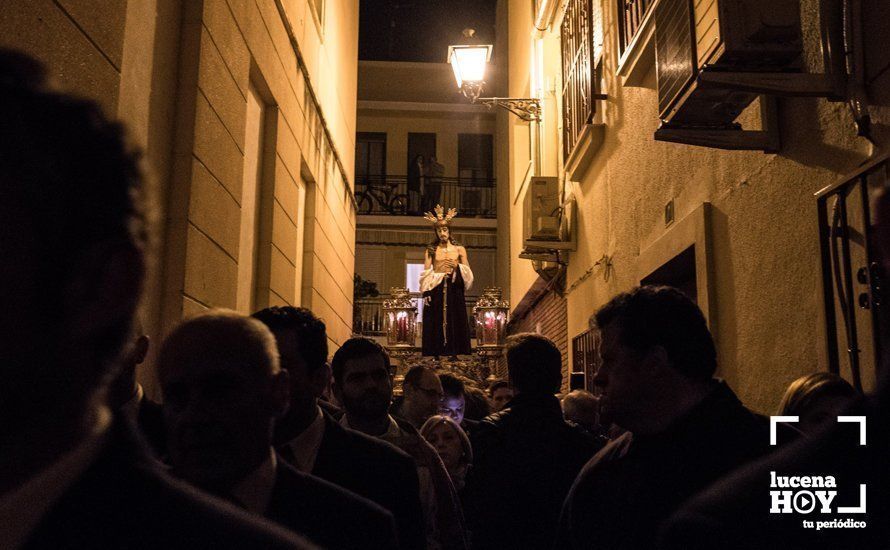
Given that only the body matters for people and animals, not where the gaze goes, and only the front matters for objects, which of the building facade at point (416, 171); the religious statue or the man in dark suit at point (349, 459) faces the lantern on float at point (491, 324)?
the building facade

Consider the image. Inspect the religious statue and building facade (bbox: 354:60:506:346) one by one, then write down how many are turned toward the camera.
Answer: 2

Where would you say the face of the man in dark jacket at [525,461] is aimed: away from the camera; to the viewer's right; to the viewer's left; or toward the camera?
away from the camera

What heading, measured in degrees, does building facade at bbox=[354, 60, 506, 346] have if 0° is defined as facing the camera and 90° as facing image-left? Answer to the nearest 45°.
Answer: approximately 0°

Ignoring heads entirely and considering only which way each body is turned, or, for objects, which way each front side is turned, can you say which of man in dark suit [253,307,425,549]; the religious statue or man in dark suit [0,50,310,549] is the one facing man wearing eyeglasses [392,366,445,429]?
the religious statue

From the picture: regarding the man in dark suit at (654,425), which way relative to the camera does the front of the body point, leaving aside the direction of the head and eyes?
to the viewer's left

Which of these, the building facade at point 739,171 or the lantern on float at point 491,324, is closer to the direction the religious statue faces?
the building facade

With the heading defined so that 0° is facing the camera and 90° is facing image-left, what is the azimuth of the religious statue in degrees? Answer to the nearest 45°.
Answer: approximately 0°
